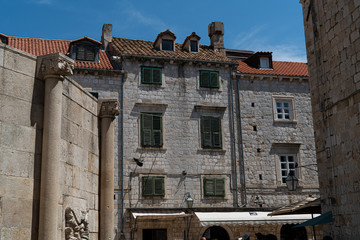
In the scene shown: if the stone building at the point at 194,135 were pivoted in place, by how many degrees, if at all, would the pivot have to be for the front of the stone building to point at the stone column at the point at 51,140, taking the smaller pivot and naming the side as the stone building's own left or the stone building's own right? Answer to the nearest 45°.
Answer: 0° — it already faces it

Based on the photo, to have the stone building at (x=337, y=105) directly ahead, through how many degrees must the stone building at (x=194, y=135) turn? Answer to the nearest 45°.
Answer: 0° — it already faces it

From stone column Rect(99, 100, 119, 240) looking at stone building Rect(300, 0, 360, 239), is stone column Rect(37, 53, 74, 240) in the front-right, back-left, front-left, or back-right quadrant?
back-right

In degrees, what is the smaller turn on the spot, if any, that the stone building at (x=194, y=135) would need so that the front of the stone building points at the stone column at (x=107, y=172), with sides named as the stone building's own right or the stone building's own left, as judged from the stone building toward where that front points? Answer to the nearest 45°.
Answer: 0° — it already faces it

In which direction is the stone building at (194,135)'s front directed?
toward the camera

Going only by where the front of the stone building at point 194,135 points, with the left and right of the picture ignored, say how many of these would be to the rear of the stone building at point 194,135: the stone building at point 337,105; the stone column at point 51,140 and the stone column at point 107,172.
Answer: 0
